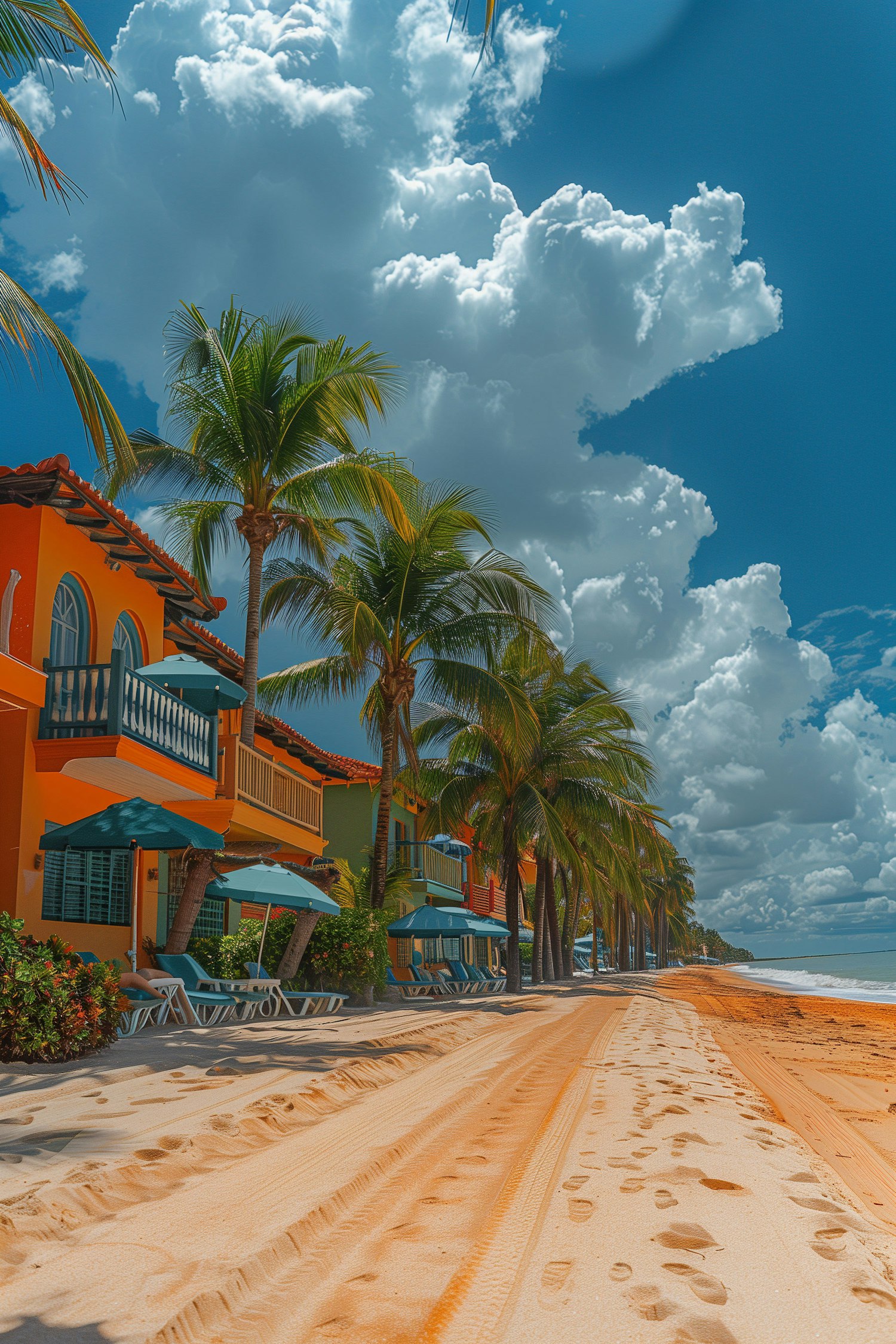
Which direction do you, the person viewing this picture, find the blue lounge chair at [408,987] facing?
facing to the right of the viewer

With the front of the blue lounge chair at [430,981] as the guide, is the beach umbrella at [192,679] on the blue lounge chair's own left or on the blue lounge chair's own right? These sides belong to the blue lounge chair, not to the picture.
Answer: on the blue lounge chair's own right

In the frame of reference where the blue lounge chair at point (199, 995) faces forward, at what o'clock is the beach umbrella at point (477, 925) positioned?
The beach umbrella is roughly at 10 o'clock from the blue lounge chair.

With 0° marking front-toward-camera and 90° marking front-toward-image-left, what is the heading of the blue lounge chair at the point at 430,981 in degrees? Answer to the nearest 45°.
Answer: approximately 270°

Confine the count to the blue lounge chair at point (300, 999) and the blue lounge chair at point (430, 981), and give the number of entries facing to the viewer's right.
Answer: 2

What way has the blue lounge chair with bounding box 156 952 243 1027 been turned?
to the viewer's right

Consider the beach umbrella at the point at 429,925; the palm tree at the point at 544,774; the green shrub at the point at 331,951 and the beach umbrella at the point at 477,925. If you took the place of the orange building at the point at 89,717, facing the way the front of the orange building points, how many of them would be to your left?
4

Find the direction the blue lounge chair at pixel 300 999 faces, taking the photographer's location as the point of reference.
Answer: facing to the right of the viewer
